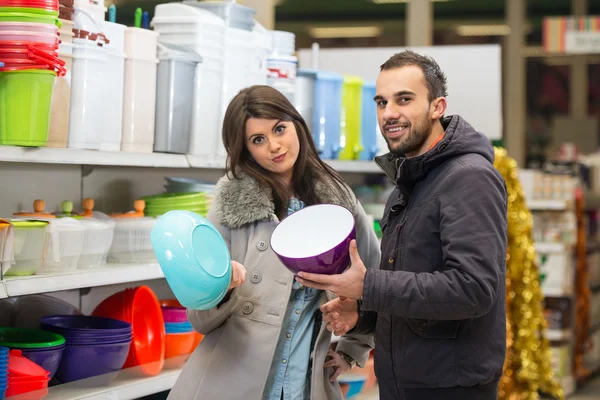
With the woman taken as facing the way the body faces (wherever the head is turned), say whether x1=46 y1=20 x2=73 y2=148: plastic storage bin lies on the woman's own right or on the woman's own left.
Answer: on the woman's own right

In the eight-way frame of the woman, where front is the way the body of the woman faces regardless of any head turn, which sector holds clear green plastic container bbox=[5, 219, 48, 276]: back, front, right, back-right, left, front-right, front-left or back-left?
right

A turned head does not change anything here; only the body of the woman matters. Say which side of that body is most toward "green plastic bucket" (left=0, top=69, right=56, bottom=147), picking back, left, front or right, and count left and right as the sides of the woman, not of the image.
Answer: right

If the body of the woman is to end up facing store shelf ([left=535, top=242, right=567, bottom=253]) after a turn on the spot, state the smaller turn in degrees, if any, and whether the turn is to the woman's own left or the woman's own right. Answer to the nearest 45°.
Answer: approximately 135° to the woman's own left

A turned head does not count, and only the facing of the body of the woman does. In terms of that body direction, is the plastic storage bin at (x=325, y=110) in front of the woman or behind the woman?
behind

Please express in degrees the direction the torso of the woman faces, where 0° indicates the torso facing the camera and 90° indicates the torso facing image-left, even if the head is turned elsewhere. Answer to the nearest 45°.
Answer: approximately 0°

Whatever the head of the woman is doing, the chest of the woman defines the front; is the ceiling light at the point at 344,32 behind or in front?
behind

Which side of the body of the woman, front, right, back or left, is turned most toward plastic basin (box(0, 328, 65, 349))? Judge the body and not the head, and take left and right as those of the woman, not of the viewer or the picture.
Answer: right

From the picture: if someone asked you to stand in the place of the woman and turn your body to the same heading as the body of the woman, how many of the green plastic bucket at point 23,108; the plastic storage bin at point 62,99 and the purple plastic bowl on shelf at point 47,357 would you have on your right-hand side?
3

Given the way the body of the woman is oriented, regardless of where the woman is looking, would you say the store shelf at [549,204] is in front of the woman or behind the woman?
behind
